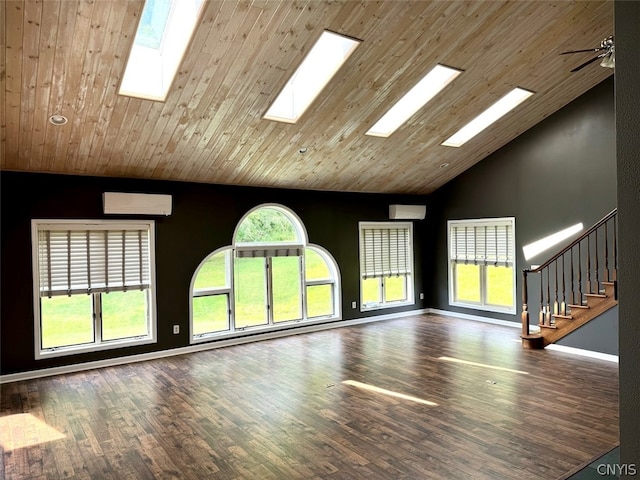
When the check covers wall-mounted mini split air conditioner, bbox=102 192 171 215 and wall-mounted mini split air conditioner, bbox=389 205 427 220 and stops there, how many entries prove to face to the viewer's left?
0

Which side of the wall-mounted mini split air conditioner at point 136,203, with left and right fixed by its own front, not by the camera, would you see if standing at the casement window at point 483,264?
left

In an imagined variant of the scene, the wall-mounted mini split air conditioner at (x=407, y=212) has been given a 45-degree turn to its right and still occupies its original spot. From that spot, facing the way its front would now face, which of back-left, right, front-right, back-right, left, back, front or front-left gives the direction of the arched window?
front-right

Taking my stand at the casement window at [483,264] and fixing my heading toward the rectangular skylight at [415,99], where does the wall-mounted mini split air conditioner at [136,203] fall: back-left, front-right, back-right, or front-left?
front-right

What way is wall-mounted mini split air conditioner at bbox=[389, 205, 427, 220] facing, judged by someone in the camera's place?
facing the viewer and to the right of the viewer

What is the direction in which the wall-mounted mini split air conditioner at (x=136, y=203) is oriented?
toward the camera

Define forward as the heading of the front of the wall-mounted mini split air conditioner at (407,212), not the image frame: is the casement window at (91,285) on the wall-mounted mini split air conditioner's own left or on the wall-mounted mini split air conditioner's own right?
on the wall-mounted mini split air conditioner's own right

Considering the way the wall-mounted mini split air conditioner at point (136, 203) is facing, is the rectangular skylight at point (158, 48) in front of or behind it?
in front

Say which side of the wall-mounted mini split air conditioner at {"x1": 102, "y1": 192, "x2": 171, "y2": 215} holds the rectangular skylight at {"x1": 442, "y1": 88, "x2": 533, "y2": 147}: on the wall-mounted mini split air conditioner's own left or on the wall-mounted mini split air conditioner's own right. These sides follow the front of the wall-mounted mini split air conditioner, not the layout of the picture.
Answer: on the wall-mounted mini split air conditioner's own left

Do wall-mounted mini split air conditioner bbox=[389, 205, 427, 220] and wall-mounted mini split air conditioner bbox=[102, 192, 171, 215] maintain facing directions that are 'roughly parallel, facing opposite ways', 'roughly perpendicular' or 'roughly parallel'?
roughly parallel

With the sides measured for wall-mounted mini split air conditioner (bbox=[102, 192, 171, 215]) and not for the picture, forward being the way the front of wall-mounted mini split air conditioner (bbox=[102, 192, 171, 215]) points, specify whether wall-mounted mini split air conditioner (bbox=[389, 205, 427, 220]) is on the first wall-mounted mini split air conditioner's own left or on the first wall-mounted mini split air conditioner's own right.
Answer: on the first wall-mounted mini split air conditioner's own left

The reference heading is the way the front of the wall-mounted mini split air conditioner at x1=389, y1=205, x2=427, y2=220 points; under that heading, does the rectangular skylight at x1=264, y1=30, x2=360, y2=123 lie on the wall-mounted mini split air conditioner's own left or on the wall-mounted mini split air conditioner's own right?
on the wall-mounted mini split air conditioner's own right

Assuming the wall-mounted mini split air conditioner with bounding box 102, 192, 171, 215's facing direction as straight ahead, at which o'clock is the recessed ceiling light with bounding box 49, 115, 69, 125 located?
The recessed ceiling light is roughly at 1 o'clock from the wall-mounted mini split air conditioner.

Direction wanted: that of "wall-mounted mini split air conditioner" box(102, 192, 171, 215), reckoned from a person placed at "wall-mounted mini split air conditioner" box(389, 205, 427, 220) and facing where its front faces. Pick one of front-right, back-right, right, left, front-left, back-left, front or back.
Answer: right
